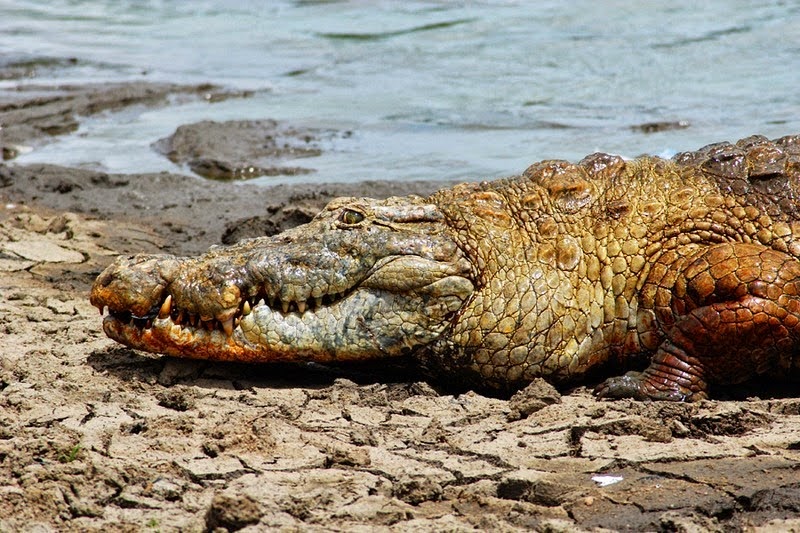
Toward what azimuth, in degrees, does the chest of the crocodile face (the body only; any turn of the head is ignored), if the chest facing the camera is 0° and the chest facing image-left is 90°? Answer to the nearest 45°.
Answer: approximately 90°

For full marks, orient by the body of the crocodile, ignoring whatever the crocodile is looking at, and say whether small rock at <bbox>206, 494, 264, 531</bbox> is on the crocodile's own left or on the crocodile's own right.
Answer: on the crocodile's own left
